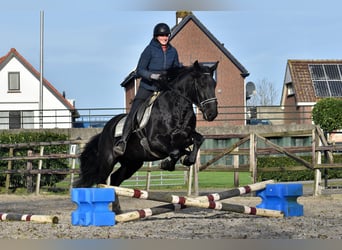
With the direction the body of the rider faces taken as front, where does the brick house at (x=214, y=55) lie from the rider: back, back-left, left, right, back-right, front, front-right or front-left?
back-left

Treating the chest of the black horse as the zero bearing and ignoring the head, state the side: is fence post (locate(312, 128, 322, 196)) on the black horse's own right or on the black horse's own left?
on the black horse's own left

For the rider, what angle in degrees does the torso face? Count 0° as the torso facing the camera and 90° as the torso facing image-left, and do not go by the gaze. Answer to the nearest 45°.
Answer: approximately 315°

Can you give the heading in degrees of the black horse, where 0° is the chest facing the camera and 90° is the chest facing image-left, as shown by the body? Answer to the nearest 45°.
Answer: approximately 315°
